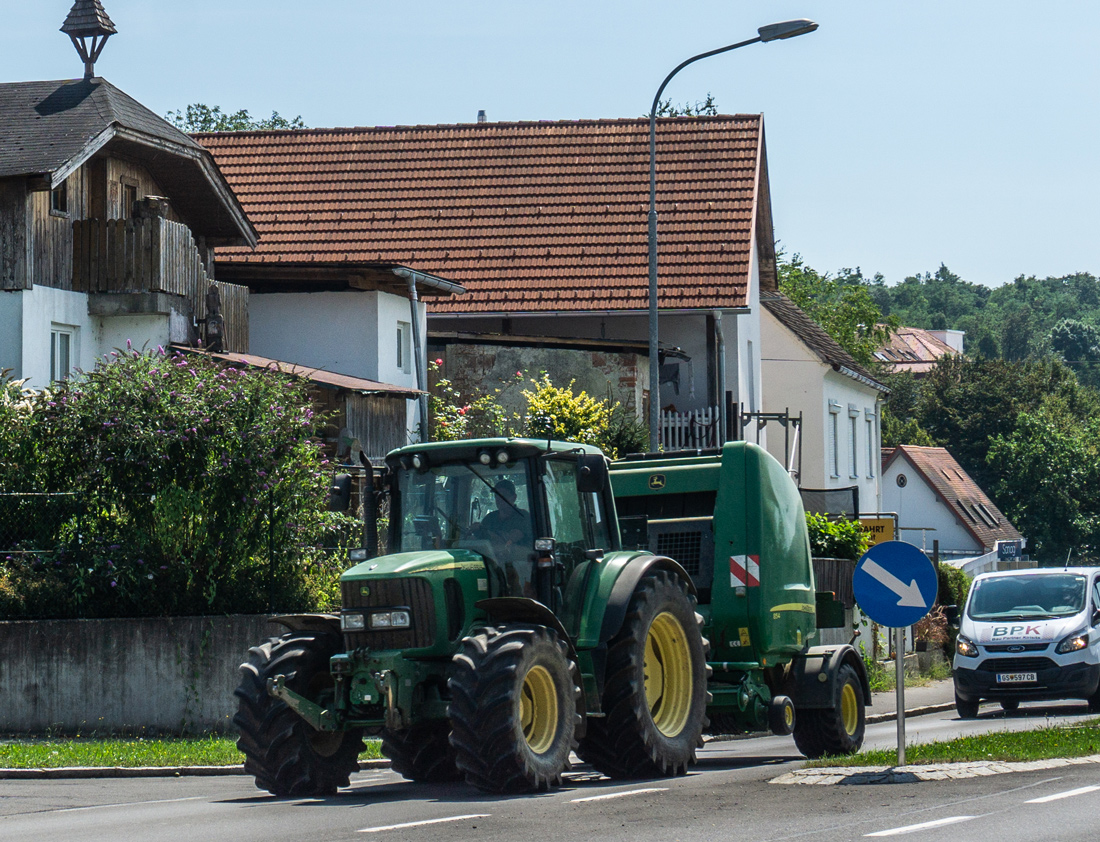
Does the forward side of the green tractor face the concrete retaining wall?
no

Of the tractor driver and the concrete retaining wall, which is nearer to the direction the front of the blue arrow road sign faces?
the tractor driver

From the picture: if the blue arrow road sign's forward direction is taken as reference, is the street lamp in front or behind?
behind

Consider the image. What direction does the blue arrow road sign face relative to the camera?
toward the camera

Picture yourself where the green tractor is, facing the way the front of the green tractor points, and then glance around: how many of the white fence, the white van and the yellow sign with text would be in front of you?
0

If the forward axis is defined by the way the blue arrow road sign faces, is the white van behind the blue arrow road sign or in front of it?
behind

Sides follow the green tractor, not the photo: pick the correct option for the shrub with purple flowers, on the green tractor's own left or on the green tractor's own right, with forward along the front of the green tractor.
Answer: on the green tractor's own right

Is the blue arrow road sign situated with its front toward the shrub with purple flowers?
no

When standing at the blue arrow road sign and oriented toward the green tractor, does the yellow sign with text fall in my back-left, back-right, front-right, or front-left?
back-right

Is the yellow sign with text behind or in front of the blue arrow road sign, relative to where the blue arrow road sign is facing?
behind

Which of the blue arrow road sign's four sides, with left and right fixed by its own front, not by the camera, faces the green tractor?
right

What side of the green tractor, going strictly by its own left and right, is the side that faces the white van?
back

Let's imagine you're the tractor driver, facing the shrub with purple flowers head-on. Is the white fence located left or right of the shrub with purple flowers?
right

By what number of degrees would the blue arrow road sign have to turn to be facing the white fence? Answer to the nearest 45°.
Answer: approximately 180°

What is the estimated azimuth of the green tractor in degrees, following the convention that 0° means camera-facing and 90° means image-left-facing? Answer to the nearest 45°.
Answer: approximately 45°

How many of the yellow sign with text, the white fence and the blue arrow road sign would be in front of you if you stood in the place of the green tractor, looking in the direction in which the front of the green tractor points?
0

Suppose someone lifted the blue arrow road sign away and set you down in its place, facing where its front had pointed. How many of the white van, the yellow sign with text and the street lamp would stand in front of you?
0

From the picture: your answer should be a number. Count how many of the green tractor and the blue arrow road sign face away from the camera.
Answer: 0
